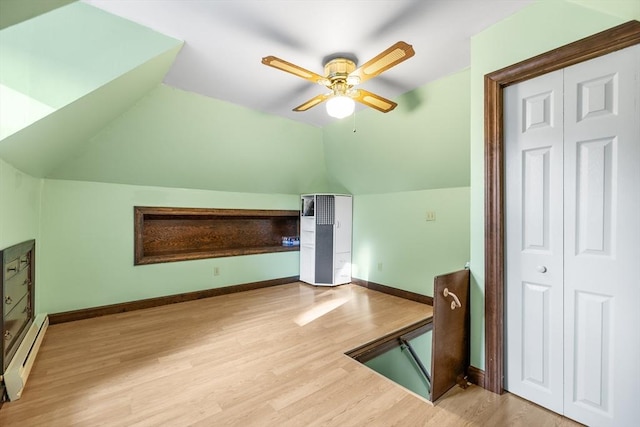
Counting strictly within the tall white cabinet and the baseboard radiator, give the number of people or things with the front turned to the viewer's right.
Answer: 1

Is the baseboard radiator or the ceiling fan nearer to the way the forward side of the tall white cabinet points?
the ceiling fan

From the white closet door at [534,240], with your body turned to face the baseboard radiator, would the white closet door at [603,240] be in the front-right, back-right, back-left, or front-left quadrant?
back-left

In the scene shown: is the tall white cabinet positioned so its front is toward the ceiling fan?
yes

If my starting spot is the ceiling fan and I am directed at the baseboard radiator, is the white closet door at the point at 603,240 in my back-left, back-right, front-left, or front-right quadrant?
back-left

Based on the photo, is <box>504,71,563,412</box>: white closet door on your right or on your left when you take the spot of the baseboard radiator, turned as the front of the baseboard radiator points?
on your right

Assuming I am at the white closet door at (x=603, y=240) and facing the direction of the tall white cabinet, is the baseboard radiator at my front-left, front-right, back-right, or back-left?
front-left

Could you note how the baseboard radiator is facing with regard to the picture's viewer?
facing to the right of the viewer

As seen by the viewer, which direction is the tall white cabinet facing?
toward the camera

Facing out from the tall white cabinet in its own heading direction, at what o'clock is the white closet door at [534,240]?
The white closet door is roughly at 11 o'clock from the tall white cabinet.

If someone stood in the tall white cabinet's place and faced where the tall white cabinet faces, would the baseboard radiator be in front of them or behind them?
in front

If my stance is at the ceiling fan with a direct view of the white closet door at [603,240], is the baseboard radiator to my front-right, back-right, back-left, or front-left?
back-right
